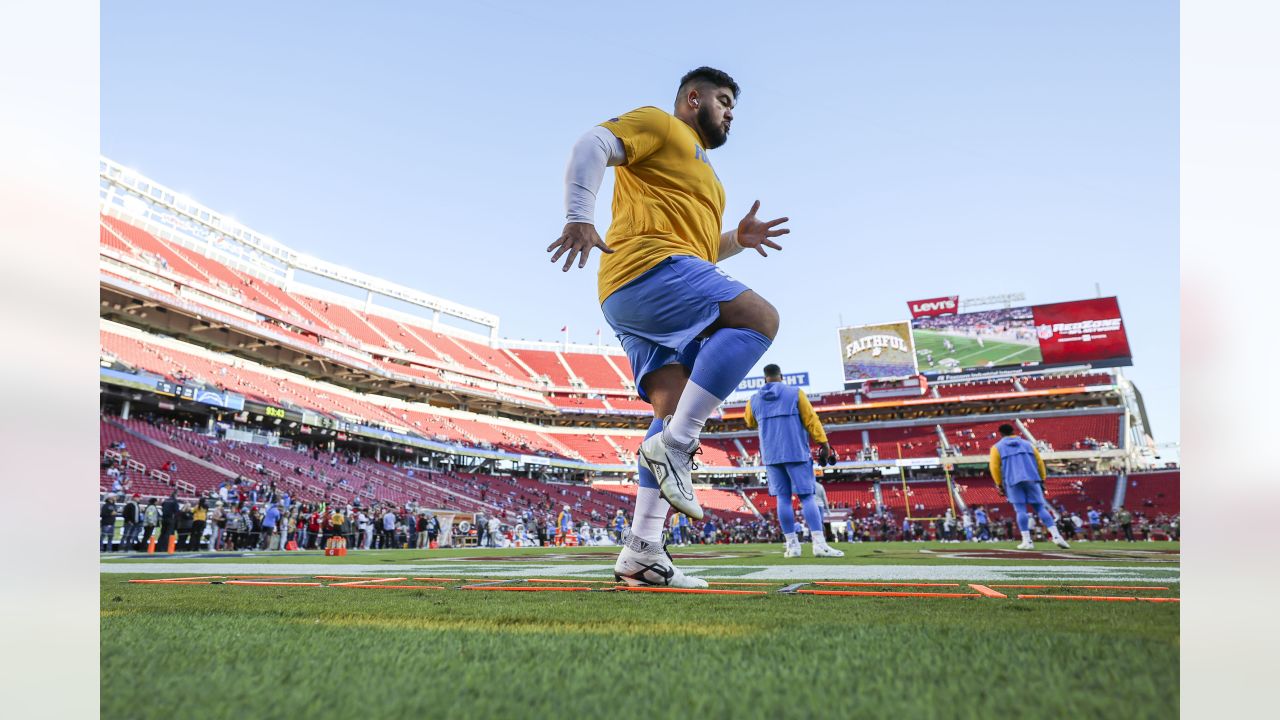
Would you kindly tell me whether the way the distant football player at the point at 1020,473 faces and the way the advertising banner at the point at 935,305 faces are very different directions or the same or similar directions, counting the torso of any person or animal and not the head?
very different directions

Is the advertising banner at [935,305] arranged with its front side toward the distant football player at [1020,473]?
yes

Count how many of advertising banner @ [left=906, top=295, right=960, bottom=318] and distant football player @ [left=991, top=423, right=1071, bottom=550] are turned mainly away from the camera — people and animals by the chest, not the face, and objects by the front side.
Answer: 1

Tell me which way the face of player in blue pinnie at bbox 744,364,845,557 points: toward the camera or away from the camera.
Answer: away from the camera

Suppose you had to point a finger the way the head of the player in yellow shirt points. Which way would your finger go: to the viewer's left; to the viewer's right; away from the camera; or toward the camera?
to the viewer's right

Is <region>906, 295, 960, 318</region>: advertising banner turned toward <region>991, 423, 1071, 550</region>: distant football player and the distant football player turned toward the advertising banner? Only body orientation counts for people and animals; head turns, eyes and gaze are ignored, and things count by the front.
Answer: yes

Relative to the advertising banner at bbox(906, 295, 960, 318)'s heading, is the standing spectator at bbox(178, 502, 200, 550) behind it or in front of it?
in front

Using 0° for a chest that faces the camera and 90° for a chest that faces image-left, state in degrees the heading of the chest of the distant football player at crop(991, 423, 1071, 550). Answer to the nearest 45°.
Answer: approximately 180°
